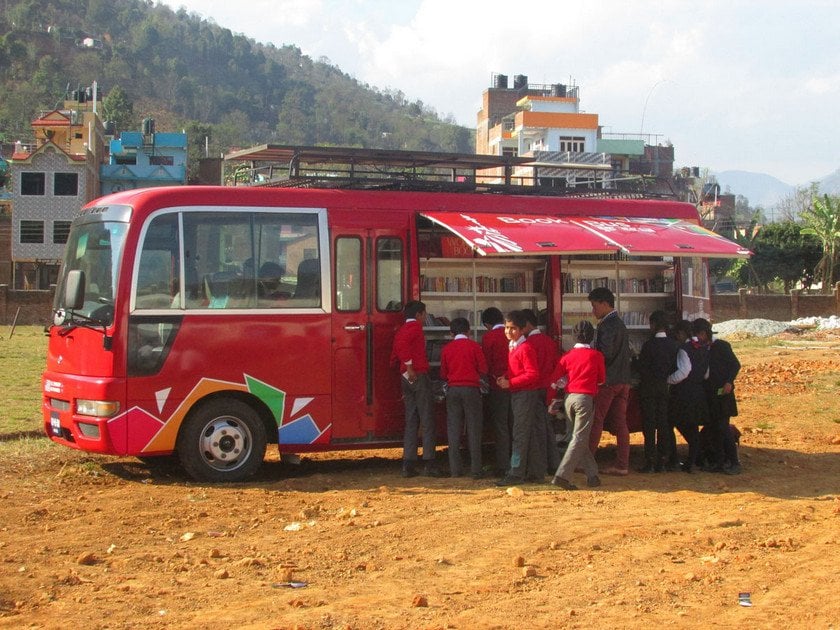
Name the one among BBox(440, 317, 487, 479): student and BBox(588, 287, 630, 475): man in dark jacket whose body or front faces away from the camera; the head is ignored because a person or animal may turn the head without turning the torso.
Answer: BBox(440, 317, 487, 479): student

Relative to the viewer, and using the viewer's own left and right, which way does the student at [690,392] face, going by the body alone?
facing away from the viewer and to the left of the viewer

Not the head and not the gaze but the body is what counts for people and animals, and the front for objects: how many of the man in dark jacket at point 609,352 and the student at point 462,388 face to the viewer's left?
1

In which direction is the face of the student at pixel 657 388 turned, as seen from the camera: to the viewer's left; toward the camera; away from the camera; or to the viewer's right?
away from the camera

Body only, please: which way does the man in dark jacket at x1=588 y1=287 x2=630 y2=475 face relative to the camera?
to the viewer's left

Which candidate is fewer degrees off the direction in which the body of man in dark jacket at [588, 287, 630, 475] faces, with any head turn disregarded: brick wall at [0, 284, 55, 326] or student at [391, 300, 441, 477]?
the student

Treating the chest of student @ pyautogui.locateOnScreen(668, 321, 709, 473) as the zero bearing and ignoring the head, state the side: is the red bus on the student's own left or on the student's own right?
on the student's own left

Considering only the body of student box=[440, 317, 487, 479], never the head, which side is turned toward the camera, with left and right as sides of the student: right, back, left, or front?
back

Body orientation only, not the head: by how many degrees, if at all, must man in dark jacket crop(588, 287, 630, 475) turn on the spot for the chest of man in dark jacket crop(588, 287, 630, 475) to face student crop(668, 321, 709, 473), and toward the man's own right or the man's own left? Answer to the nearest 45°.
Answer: approximately 135° to the man's own right

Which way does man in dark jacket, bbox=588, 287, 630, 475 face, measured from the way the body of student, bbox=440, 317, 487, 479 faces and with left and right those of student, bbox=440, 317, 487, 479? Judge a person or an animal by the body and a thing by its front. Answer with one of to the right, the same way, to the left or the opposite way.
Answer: to the left
